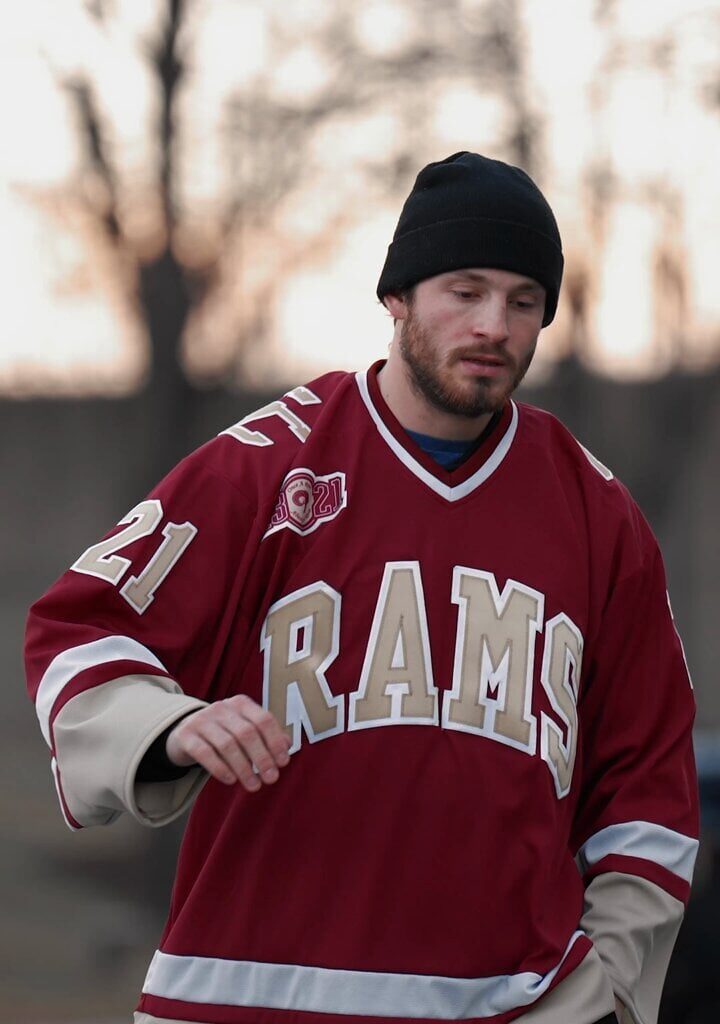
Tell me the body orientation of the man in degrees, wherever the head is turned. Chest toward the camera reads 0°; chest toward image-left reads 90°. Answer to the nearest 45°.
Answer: approximately 315°
